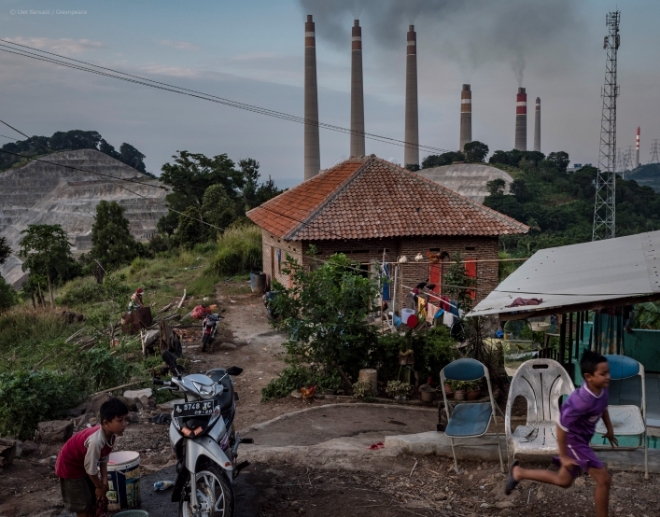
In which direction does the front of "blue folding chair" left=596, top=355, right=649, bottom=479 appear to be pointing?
toward the camera

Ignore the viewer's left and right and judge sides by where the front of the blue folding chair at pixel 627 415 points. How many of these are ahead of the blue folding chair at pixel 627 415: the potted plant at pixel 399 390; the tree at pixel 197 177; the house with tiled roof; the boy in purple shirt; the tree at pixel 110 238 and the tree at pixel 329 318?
1

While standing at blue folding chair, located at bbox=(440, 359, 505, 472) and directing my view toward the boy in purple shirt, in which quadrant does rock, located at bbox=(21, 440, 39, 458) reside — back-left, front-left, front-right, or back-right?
back-right

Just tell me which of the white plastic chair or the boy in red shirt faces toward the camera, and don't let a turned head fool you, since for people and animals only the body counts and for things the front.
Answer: the white plastic chair

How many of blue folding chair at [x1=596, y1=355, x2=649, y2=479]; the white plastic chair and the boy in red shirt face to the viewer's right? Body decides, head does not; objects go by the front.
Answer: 1

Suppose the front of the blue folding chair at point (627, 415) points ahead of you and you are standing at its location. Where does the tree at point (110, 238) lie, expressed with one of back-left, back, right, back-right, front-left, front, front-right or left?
back-right

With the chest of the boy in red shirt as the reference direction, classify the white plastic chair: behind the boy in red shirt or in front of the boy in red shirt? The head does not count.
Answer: in front

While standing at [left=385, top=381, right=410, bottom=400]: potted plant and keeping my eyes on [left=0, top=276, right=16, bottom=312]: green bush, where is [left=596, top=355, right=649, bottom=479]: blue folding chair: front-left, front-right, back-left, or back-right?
back-left

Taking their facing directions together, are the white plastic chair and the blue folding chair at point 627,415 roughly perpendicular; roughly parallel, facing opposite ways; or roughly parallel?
roughly parallel

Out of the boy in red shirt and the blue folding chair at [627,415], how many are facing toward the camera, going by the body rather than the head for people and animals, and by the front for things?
1

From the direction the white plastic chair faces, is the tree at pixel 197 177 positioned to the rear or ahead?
to the rear

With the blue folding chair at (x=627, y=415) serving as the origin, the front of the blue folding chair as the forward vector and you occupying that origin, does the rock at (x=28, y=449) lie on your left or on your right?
on your right

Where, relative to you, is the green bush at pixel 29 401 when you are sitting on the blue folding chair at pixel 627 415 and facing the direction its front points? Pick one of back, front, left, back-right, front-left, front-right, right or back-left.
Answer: right

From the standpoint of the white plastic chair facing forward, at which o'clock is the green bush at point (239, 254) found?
The green bush is roughly at 5 o'clock from the white plastic chair.

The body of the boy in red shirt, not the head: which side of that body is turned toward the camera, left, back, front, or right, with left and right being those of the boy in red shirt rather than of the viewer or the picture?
right

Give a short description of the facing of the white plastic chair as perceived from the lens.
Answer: facing the viewer
